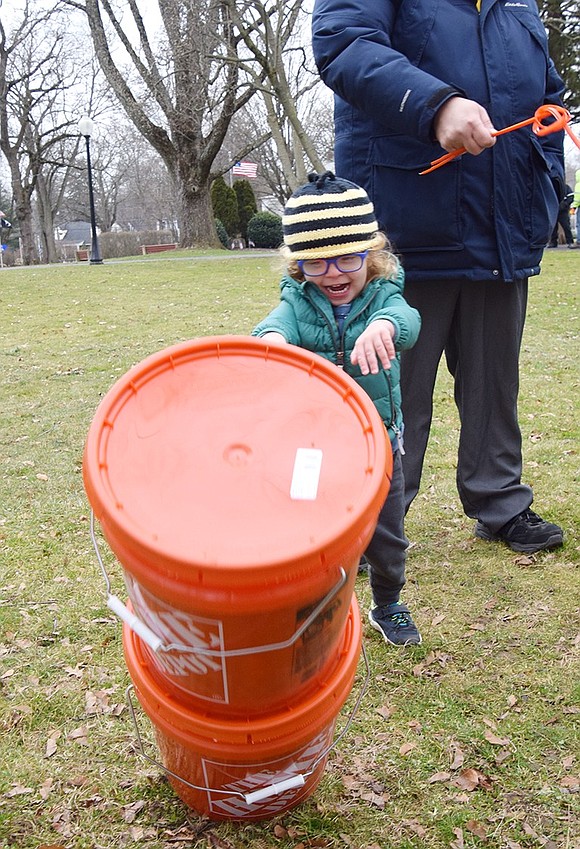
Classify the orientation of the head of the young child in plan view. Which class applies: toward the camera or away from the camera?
toward the camera

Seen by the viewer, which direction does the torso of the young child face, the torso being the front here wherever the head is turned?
toward the camera

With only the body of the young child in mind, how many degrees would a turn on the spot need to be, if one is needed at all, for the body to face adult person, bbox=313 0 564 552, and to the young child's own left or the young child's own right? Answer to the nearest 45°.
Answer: approximately 135° to the young child's own left

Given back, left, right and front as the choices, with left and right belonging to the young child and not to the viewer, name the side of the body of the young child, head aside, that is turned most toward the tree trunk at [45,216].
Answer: back

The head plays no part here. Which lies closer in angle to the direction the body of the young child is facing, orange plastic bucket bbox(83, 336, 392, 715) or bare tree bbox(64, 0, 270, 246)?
the orange plastic bucket

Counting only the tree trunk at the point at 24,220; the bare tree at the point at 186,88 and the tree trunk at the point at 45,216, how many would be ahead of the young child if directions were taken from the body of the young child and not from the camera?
0
